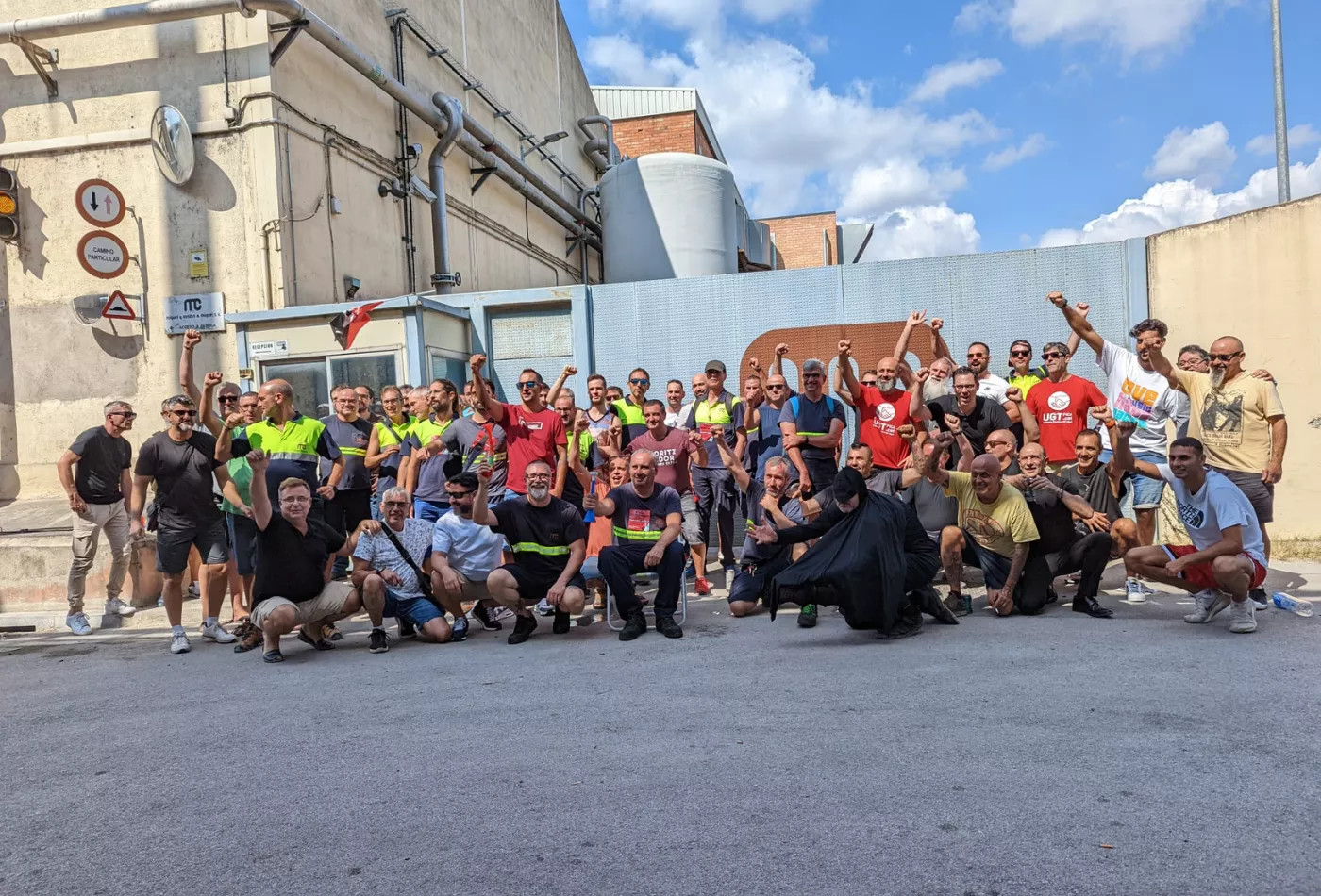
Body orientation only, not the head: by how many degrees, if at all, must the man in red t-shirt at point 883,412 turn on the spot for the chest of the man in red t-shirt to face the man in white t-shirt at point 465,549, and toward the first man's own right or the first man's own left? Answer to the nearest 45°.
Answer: approximately 45° to the first man's own right

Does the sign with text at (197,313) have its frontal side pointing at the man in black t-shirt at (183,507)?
yes

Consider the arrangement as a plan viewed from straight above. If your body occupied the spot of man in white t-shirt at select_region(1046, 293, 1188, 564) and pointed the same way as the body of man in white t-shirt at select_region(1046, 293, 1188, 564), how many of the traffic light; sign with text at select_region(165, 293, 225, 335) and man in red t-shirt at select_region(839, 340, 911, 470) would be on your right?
3

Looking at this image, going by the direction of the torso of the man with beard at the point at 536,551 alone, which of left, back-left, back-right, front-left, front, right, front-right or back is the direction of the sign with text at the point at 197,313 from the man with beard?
back-right

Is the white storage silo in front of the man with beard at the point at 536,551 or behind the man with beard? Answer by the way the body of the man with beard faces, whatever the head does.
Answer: behind

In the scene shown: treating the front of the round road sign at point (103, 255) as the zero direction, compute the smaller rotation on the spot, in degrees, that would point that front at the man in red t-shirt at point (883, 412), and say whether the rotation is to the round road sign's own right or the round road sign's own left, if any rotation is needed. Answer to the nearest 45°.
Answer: approximately 45° to the round road sign's own left

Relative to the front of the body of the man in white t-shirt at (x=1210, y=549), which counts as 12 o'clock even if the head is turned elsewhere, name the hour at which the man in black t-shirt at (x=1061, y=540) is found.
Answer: The man in black t-shirt is roughly at 2 o'clock from the man in white t-shirt.

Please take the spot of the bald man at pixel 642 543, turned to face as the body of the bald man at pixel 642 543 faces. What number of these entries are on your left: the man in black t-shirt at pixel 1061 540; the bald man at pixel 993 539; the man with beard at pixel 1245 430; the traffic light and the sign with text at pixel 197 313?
3
